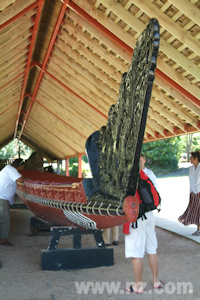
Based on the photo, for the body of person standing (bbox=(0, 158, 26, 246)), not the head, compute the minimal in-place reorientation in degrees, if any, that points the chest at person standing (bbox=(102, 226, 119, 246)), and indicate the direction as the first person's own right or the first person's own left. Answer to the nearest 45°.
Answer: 0° — they already face them

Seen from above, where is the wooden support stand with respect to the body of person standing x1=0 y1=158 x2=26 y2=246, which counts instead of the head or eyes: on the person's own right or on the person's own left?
on the person's own right

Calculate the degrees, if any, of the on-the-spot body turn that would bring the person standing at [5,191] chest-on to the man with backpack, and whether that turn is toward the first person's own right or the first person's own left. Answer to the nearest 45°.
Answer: approximately 45° to the first person's own right

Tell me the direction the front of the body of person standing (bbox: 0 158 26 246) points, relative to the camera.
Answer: to the viewer's right

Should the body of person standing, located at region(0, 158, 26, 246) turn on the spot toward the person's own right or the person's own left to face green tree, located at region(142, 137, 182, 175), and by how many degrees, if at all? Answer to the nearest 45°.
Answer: approximately 45° to the person's own left

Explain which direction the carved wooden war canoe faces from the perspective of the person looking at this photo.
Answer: facing away from the viewer and to the left of the viewer

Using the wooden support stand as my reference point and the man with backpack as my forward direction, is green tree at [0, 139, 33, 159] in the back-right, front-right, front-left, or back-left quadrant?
back-left

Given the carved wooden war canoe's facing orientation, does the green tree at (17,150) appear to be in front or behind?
in front

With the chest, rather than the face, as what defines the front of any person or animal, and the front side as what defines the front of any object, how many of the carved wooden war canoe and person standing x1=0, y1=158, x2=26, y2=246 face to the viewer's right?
1

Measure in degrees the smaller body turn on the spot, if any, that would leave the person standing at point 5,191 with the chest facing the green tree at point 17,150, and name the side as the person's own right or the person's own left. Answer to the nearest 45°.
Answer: approximately 90° to the person's own left

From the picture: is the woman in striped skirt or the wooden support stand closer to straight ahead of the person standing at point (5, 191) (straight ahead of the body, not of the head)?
the woman in striped skirt

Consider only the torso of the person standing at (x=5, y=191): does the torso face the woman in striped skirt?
yes
